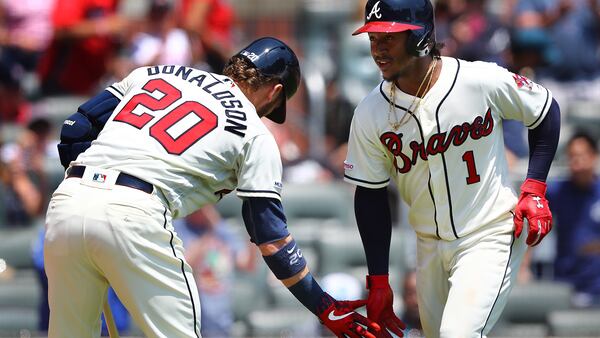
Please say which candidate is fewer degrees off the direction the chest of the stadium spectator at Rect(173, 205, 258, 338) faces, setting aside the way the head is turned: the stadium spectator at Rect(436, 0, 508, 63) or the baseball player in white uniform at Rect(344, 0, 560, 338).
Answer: the baseball player in white uniform

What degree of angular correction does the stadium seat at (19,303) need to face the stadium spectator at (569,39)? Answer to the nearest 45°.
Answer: approximately 90° to its left

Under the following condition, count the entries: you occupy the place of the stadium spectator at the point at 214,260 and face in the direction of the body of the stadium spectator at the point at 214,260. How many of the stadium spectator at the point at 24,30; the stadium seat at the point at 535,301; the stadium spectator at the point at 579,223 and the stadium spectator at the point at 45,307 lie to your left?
2

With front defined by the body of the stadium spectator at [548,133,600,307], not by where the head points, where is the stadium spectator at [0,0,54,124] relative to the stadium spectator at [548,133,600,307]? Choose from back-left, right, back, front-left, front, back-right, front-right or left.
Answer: right

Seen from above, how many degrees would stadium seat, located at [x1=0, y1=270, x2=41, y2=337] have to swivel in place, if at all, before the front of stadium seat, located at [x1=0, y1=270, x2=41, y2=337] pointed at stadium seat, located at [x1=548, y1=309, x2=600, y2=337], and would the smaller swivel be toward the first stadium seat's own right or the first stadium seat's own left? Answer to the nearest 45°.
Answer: approximately 45° to the first stadium seat's own left

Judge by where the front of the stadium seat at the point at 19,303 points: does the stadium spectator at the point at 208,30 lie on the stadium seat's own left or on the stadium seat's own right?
on the stadium seat's own left

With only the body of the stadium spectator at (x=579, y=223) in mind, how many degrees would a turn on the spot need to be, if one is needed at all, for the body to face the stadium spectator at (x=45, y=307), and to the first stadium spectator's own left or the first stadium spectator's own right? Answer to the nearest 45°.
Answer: approximately 45° to the first stadium spectator's own right

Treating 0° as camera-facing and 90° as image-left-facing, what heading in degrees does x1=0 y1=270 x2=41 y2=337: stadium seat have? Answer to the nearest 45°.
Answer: approximately 0°

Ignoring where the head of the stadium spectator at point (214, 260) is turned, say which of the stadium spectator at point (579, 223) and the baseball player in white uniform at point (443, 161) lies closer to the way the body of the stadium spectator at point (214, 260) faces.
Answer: the baseball player in white uniform

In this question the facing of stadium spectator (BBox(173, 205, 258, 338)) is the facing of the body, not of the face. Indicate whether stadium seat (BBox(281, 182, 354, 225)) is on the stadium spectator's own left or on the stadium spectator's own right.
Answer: on the stadium spectator's own left
